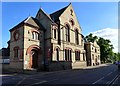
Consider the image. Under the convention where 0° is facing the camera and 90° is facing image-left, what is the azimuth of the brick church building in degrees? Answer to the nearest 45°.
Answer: approximately 315°

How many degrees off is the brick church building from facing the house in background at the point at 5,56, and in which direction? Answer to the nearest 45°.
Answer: approximately 180°
